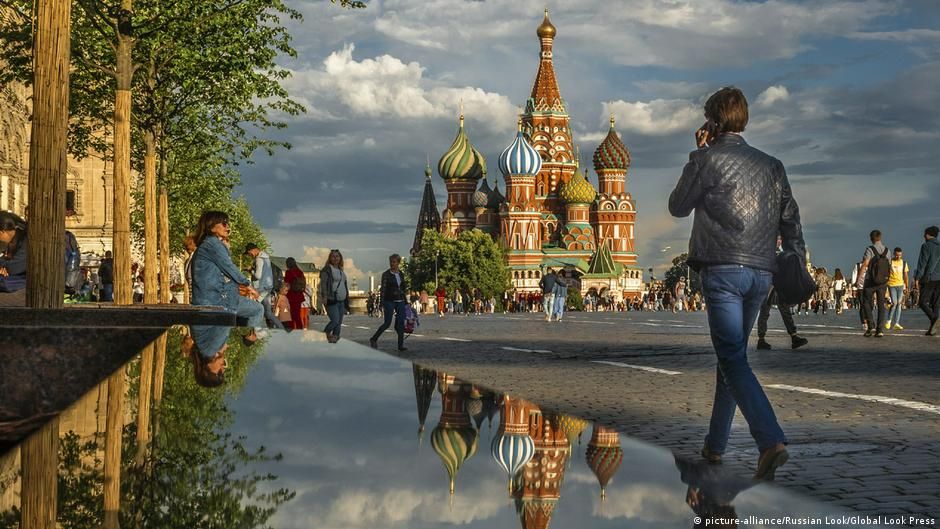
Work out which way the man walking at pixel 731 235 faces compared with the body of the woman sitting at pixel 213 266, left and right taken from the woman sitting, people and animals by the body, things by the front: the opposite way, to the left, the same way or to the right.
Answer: to the left

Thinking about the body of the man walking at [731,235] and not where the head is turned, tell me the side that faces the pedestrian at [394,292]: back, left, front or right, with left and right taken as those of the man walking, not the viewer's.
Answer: front

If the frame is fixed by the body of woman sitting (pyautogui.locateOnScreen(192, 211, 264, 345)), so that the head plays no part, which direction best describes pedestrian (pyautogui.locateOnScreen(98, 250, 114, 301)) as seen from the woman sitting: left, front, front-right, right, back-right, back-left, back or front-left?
left

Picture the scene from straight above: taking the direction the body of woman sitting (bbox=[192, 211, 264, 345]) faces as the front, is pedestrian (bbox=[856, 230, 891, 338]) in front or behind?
in front

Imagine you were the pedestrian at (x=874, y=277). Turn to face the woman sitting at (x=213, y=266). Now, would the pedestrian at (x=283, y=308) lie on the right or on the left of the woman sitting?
right

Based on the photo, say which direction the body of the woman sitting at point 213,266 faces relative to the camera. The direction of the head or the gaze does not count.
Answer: to the viewer's right

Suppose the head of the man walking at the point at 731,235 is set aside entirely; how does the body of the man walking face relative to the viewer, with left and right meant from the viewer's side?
facing away from the viewer and to the left of the viewer

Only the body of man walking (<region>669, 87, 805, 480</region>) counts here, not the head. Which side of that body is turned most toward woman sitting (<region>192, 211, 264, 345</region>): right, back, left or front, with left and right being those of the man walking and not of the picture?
front

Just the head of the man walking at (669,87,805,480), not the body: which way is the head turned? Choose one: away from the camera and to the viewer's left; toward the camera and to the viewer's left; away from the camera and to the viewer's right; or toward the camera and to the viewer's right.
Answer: away from the camera and to the viewer's left
